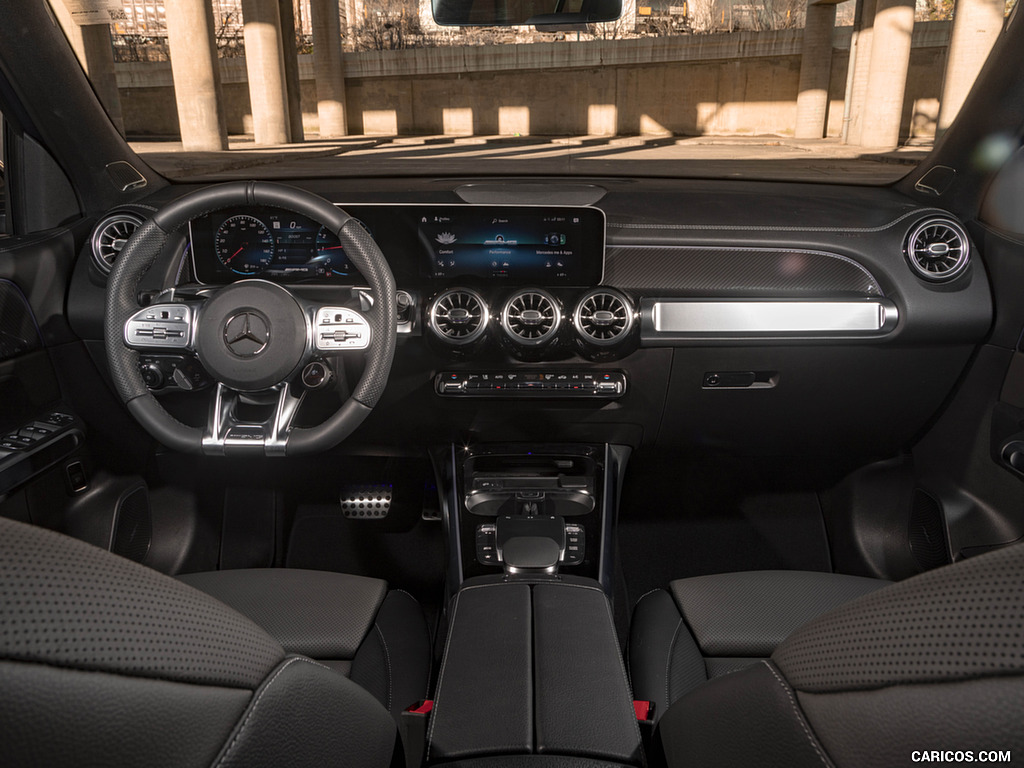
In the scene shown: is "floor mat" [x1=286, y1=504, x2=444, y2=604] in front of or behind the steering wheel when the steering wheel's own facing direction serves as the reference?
behind

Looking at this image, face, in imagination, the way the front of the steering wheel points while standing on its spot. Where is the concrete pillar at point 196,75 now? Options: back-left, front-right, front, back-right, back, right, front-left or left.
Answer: back

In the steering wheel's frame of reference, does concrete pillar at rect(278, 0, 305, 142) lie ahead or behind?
behind

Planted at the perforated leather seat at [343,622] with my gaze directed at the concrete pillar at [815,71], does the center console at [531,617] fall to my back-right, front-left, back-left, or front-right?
front-right

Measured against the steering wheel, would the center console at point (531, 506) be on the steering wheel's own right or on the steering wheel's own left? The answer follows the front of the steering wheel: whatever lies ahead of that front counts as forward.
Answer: on the steering wheel's own left

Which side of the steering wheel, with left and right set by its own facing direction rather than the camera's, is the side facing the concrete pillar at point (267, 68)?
back

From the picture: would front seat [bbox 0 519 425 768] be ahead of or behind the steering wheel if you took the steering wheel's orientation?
ahead

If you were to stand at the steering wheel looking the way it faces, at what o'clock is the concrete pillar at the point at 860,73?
The concrete pillar is roughly at 8 o'clock from the steering wheel.

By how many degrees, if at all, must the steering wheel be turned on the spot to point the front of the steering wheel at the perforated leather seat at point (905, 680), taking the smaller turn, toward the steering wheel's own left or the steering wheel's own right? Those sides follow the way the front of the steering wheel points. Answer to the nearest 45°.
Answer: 0° — it already faces it

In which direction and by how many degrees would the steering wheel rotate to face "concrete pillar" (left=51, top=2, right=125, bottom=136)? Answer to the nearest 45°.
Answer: approximately 180°

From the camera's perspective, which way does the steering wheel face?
toward the camera
